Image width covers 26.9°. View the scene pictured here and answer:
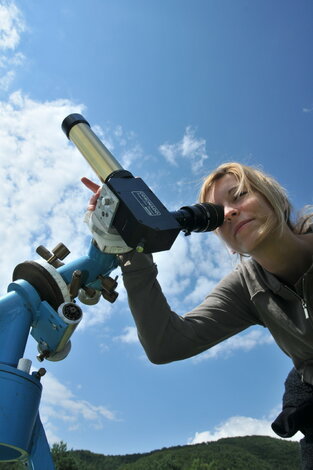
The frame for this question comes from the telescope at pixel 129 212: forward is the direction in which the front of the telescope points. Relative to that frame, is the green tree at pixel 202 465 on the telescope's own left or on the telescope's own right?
on the telescope's own right

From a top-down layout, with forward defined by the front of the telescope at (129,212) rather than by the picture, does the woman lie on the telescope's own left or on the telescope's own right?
on the telescope's own right

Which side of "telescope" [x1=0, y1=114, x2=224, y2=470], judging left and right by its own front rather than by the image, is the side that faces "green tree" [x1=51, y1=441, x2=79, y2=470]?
right

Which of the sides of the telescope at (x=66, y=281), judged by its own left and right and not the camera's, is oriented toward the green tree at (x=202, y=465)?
right

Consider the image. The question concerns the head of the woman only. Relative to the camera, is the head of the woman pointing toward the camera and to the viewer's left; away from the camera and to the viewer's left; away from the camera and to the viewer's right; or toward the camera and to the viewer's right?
toward the camera and to the viewer's left

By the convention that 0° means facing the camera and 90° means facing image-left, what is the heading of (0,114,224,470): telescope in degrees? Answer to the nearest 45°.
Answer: approximately 90°

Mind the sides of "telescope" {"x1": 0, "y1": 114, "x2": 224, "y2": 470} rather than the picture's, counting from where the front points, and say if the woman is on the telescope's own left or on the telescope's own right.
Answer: on the telescope's own right
